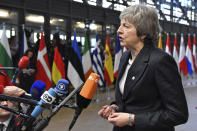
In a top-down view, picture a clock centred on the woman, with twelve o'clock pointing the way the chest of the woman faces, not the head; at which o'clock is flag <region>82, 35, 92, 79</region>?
The flag is roughly at 4 o'clock from the woman.

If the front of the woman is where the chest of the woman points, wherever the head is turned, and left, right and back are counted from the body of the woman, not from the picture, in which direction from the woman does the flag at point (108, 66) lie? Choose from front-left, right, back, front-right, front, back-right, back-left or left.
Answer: back-right

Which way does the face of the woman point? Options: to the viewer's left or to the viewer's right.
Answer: to the viewer's left

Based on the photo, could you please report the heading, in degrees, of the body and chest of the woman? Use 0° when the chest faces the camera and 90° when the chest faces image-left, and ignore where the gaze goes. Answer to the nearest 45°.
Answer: approximately 45°

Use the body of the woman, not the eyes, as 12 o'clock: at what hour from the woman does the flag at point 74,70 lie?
The flag is roughly at 4 o'clock from the woman.

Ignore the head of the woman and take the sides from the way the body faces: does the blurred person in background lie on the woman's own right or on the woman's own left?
on the woman's own right
